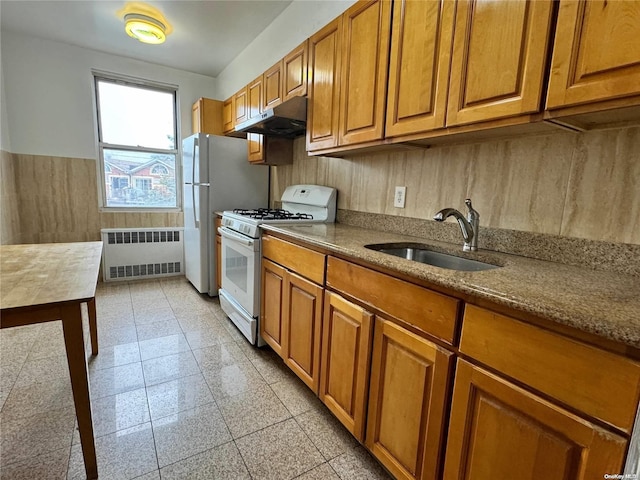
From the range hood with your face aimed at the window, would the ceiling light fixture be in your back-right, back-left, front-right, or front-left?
front-left

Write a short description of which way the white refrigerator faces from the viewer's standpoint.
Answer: facing to the left of the viewer

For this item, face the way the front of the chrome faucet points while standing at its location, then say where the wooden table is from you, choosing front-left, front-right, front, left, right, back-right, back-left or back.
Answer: front

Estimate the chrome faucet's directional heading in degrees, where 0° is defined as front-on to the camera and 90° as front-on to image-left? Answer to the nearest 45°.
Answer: approximately 45°

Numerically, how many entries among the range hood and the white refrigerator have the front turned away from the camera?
0

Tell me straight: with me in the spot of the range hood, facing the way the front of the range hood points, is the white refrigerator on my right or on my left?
on my right

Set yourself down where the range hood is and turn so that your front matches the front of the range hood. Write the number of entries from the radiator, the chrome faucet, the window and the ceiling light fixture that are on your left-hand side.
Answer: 1

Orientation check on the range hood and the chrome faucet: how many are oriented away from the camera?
0

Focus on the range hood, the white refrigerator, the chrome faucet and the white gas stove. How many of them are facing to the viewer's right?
0

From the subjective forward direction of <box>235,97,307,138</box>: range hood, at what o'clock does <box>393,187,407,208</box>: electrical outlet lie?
The electrical outlet is roughly at 9 o'clock from the range hood.

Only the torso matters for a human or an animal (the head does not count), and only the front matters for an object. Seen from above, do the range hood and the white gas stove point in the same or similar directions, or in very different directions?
same or similar directions

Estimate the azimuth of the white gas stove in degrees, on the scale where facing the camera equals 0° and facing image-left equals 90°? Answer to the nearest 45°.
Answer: approximately 45°

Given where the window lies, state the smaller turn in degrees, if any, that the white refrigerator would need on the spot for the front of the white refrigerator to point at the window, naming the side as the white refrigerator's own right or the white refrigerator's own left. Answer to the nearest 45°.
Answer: approximately 45° to the white refrigerator's own right

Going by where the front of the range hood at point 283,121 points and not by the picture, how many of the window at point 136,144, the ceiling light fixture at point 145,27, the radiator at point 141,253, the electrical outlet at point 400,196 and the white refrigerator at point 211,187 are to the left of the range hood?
1

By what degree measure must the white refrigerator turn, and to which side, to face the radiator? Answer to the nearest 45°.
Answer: approximately 45° to its right
